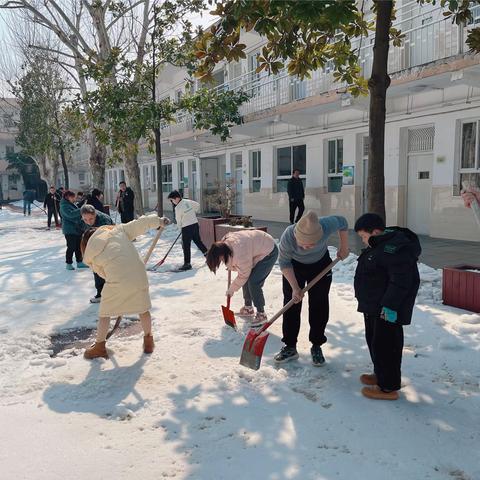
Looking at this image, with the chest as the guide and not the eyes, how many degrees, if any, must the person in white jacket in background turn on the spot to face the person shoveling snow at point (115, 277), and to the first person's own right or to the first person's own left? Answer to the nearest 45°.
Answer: approximately 90° to the first person's own left

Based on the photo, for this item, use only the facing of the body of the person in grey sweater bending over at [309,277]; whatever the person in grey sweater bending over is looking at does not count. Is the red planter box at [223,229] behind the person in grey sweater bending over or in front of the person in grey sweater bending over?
behind

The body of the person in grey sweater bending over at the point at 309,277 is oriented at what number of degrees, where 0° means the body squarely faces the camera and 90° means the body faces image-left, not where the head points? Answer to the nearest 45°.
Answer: approximately 0°

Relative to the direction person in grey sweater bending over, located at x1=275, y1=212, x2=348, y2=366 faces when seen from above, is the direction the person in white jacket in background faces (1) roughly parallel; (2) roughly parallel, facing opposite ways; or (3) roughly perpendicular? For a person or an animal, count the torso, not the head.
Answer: roughly perpendicular

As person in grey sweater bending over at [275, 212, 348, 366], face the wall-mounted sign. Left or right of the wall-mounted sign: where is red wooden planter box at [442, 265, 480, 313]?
right

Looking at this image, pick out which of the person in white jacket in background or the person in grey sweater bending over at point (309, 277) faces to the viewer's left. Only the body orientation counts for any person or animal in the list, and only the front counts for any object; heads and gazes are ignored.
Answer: the person in white jacket in background

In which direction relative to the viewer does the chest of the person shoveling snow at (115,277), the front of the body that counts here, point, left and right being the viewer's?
facing away from the viewer and to the left of the viewer

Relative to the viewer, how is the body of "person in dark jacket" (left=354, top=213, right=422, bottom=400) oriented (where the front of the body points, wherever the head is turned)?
to the viewer's left

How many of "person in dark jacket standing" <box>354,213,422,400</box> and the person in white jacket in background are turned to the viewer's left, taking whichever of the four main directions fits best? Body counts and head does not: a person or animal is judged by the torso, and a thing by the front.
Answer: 2

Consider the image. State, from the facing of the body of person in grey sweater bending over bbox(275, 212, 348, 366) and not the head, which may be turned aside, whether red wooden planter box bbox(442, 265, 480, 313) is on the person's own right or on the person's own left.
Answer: on the person's own left

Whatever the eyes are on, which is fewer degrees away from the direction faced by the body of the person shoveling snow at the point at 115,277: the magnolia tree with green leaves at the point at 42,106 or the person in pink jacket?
the magnolia tree with green leaves

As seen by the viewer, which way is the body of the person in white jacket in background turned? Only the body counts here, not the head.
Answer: to the viewer's left
